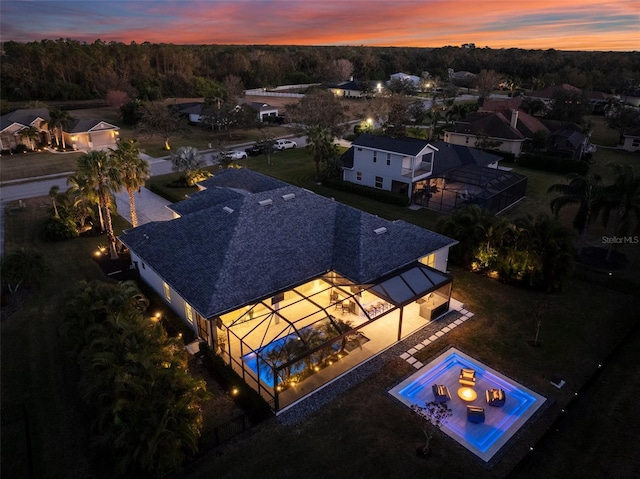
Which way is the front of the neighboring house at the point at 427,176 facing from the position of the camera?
facing away from the viewer and to the left of the viewer

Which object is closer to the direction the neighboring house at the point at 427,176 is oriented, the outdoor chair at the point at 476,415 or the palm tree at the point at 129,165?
the palm tree

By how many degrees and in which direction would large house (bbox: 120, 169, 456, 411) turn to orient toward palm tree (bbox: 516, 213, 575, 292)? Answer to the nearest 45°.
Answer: approximately 135° to its right

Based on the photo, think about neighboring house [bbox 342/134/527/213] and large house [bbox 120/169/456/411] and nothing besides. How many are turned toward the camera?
0

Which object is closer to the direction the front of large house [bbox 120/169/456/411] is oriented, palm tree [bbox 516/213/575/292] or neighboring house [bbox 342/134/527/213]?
the neighboring house

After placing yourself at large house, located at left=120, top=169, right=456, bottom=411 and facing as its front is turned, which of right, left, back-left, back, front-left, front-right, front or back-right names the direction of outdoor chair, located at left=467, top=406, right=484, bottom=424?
back

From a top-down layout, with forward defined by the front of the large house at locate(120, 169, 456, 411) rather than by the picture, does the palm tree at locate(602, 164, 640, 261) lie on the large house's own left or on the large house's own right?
on the large house's own right

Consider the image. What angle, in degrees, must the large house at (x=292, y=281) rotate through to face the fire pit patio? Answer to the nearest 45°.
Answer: approximately 180°

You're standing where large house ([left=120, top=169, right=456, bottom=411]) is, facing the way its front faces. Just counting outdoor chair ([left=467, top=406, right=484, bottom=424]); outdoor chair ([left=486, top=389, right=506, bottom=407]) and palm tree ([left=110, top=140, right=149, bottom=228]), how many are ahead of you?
1

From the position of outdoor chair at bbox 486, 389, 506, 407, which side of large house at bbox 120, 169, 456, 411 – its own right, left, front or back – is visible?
back

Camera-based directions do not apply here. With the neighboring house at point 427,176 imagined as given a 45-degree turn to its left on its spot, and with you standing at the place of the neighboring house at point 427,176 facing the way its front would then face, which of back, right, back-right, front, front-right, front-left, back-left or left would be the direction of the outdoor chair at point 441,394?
left

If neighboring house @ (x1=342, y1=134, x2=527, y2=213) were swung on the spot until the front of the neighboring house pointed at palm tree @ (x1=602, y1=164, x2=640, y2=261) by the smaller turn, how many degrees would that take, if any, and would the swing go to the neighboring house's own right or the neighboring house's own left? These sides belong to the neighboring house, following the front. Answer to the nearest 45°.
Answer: approximately 180°
